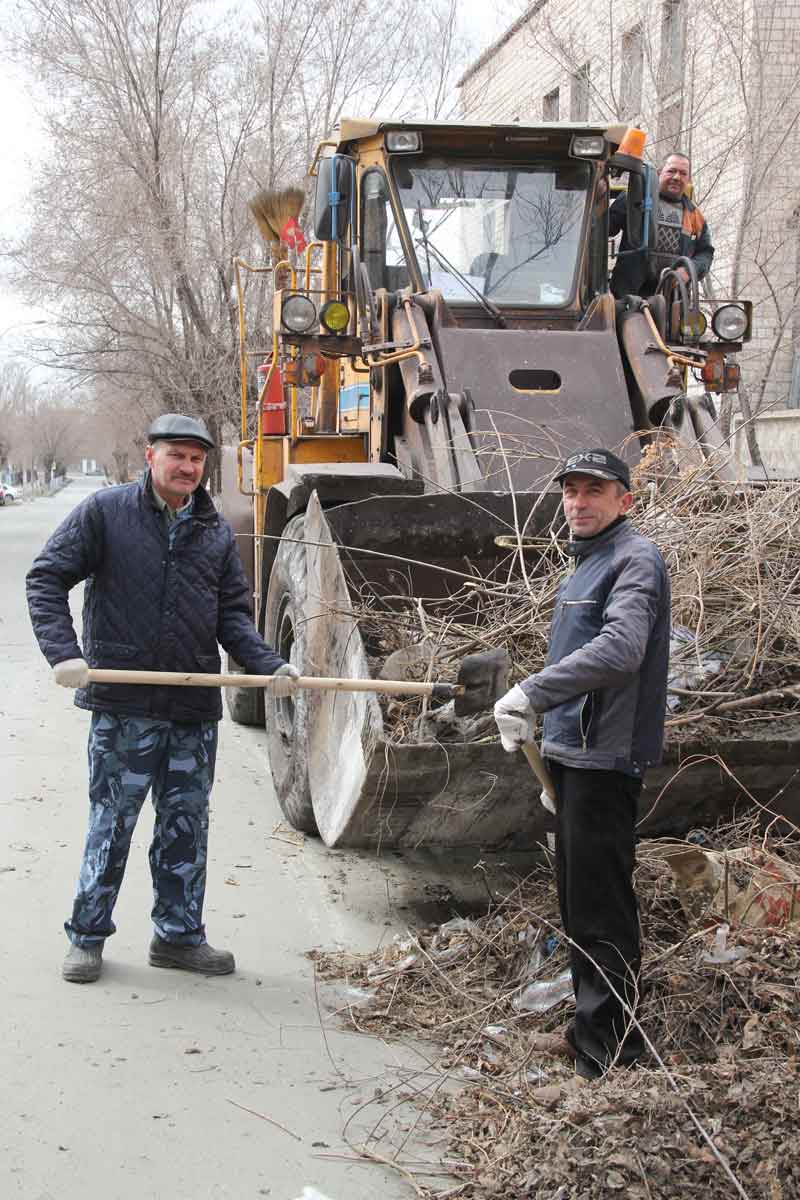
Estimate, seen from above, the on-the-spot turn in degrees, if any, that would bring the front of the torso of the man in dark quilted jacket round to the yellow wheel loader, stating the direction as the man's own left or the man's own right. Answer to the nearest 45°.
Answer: approximately 90° to the man's own left

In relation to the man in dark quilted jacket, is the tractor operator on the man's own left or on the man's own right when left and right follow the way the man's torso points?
on the man's own left

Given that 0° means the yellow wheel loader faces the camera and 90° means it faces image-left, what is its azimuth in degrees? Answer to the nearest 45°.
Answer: approximately 0°

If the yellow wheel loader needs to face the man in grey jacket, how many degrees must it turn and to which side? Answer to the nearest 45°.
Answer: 0° — it already faces them

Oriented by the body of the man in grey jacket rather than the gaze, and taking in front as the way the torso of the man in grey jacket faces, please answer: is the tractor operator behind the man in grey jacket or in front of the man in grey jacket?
behind
